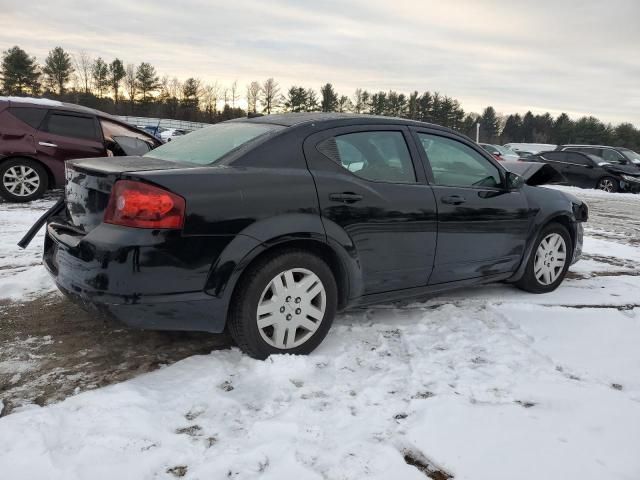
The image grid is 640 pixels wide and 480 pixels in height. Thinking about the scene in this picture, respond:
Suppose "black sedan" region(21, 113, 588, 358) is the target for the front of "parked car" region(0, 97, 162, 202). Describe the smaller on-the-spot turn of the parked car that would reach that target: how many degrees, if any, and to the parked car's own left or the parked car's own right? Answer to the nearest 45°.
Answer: approximately 90° to the parked car's own right

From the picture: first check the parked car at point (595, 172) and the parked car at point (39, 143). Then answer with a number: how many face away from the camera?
0

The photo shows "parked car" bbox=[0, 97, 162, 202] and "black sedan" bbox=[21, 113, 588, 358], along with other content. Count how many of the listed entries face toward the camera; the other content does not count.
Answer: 0

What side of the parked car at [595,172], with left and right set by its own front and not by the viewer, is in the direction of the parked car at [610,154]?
left

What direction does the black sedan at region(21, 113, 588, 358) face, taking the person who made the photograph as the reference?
facing away from the viewer and to the right of the viewer

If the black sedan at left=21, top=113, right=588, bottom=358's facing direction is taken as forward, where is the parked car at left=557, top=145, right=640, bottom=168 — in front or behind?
in front

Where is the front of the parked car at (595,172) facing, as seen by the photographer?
facing the viewer and to the right of the viewer

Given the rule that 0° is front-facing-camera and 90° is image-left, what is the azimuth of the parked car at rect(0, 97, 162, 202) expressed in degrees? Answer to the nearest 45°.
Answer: approximately 270°

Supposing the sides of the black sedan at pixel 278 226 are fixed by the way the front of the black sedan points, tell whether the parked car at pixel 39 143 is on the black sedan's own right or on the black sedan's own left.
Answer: on the black sedan's own left
